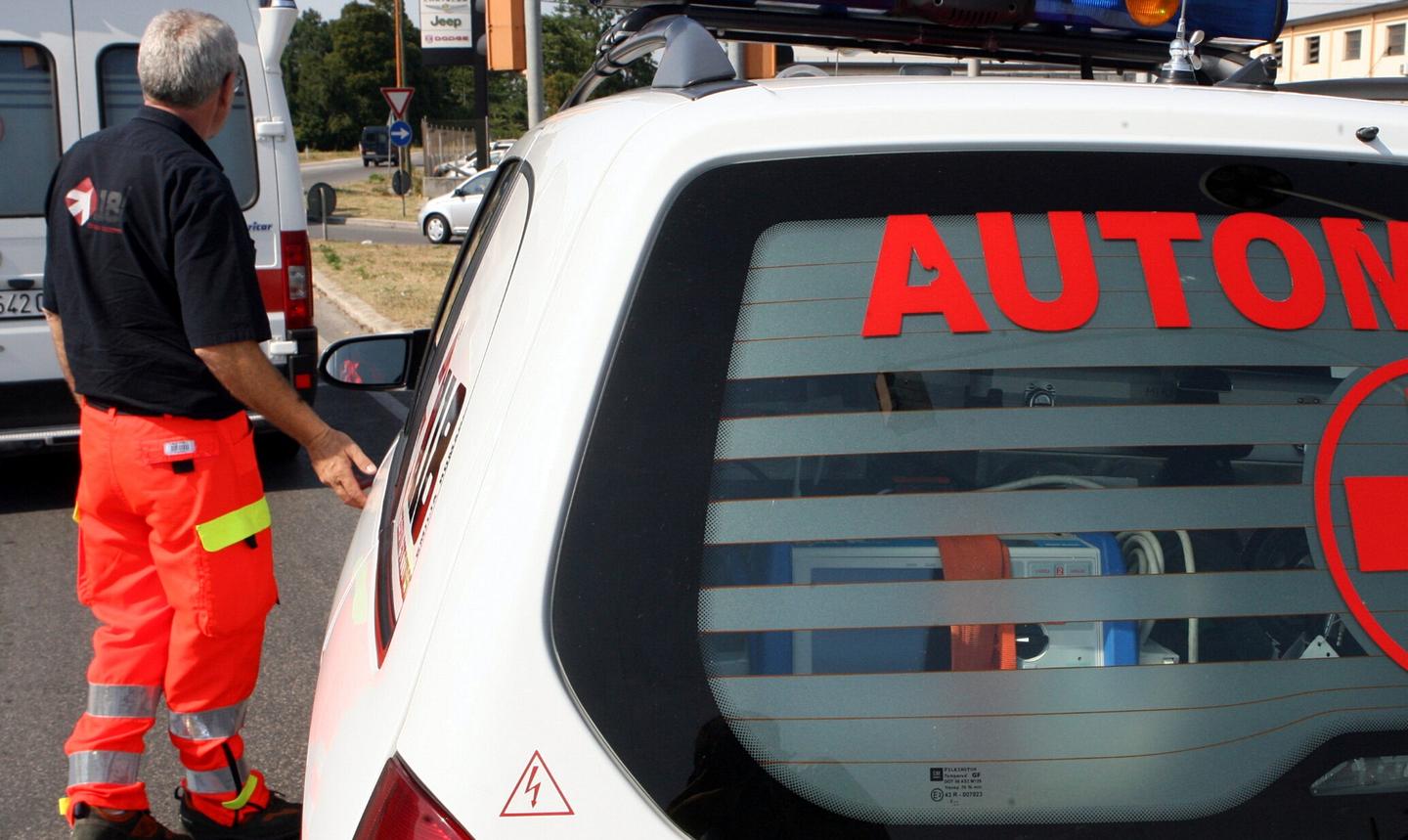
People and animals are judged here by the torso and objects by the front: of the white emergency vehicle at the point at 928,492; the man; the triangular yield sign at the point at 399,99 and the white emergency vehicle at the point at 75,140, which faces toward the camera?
the triangular yield sign

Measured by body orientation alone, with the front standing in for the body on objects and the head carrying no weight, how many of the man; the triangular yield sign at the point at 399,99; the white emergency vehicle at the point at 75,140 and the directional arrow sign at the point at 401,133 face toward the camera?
2

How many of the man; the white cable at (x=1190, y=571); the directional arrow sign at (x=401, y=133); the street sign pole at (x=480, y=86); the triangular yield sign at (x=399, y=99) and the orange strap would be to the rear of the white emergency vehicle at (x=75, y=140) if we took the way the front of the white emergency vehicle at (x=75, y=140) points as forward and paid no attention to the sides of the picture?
3

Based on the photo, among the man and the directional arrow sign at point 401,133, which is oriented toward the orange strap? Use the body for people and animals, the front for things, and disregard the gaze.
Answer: the directional arrow sign

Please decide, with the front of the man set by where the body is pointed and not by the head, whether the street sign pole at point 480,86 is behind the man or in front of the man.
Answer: in front

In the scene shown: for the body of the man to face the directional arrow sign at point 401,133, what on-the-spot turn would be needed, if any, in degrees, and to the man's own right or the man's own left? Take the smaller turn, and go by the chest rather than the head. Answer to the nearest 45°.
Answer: approximately 45° to the man's own left

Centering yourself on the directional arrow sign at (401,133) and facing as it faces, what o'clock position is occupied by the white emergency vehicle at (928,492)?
The white emergency vehicle is roughly at 12 o'clock from the directional arrow sign.

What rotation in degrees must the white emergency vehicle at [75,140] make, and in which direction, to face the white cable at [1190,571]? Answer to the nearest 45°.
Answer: approximately 180°

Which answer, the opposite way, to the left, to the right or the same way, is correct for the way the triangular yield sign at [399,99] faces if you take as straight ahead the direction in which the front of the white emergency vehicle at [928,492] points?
the opposite way

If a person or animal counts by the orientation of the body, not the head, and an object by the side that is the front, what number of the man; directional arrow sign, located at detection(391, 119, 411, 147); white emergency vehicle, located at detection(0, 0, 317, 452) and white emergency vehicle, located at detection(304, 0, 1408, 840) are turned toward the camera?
1

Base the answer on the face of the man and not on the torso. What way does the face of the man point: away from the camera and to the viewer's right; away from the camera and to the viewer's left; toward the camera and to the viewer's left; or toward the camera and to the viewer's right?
away from the camera and to the viewer's right

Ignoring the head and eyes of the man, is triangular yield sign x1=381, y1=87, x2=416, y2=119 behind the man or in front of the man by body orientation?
in front

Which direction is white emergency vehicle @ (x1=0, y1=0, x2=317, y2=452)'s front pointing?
away from the camera

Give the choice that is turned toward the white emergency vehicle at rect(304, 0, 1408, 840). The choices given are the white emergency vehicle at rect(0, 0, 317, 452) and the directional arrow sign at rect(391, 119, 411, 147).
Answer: the directional arrow sign

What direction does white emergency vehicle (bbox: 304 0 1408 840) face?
away from the camera
